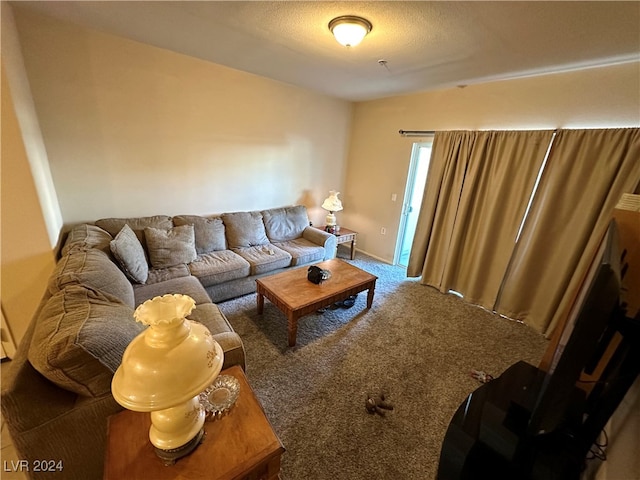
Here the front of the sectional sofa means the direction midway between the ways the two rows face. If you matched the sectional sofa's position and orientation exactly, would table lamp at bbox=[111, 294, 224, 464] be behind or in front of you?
in front

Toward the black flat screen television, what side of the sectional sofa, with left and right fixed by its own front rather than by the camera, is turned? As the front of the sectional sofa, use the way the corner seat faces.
front

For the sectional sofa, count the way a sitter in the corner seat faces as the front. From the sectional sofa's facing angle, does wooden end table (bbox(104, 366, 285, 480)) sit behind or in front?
in front

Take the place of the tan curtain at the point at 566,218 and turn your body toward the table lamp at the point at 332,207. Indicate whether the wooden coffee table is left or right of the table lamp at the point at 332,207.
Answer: left

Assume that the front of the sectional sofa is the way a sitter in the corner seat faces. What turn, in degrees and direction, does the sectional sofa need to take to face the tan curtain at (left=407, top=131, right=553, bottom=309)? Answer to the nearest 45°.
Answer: approximately 45° to its left

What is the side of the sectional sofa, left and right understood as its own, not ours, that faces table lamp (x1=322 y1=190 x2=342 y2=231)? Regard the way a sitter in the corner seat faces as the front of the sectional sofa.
left

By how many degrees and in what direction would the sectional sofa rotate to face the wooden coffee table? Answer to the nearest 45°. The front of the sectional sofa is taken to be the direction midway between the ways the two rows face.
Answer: approximately 45° to its left

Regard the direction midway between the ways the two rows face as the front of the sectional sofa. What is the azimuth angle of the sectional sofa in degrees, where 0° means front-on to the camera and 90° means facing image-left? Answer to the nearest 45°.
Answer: approximately 315°

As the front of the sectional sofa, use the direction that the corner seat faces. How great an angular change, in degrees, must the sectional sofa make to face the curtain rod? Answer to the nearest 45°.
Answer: approximately 45° to its left

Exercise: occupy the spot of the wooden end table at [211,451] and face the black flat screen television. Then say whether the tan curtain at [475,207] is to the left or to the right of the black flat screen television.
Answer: left

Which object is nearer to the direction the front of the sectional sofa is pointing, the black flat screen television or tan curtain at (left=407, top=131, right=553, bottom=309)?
the black flat screen television
